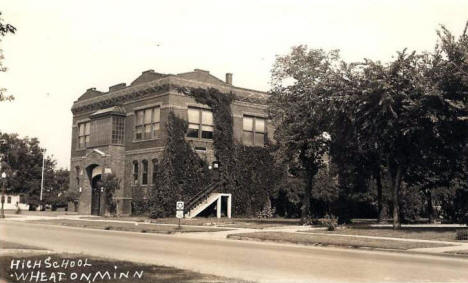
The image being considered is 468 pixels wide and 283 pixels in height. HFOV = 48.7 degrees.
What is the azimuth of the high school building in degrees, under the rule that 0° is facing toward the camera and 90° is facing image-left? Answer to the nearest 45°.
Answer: approximately 45°
